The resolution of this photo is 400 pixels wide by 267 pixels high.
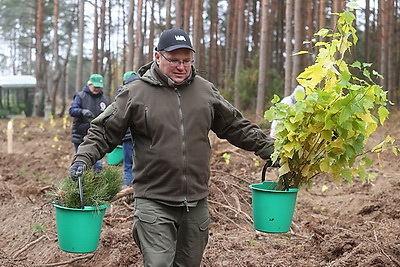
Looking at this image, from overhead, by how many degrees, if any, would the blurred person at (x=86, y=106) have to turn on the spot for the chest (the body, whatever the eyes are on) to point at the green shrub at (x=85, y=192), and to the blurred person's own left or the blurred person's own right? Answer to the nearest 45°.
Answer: approximately 45° to the blurred person's own right

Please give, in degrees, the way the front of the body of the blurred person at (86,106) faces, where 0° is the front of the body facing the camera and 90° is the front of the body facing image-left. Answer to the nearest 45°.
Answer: approximately 315°

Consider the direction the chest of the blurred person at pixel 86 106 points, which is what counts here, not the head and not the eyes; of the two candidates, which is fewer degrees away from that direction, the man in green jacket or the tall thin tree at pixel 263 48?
the man in green jacket

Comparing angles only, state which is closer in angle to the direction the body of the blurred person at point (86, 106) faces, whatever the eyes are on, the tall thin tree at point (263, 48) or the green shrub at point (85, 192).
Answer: the green shrub
